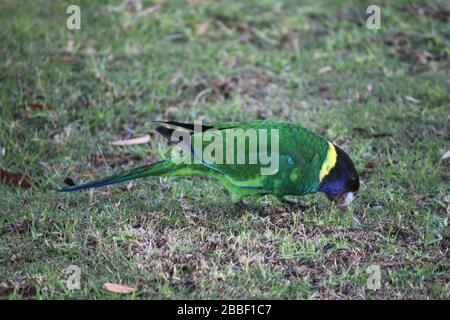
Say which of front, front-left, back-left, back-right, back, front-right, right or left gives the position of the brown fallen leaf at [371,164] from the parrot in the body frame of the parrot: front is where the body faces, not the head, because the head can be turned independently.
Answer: front-left

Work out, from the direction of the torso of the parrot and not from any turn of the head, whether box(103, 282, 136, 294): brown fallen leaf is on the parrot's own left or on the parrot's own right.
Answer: on the parrot's own right

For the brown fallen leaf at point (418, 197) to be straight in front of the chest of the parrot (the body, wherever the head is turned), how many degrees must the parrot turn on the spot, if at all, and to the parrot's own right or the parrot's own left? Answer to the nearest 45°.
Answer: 0° — it already faces it

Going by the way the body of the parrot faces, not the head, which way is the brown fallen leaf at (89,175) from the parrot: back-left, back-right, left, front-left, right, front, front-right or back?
back-left

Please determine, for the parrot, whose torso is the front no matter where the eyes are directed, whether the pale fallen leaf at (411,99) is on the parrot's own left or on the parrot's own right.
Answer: on the parrot's own left

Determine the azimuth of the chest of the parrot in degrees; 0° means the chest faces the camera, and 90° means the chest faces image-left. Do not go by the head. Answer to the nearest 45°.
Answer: approximately 270°

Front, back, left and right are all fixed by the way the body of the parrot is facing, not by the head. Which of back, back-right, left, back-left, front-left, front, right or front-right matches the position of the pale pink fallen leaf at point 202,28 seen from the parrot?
left

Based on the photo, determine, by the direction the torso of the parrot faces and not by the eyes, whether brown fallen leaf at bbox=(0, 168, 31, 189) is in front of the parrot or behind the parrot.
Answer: behind

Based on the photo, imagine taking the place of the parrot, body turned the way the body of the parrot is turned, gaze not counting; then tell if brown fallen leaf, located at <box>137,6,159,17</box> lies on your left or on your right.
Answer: on your left

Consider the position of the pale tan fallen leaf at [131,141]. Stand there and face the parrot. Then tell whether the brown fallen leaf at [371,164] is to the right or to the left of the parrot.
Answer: left
